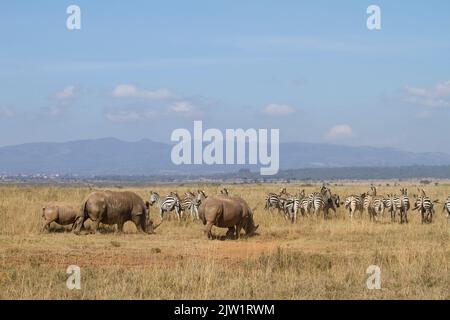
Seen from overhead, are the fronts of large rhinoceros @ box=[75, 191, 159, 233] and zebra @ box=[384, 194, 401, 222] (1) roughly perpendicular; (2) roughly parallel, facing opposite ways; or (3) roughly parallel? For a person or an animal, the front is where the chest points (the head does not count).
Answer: roughly perpendicular

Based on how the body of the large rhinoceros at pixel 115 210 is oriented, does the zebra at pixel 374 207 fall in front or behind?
in front

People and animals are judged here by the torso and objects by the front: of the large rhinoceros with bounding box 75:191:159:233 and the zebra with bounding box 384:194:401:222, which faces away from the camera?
the zebra

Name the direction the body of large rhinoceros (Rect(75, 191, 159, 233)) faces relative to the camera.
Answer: to the viewer's right

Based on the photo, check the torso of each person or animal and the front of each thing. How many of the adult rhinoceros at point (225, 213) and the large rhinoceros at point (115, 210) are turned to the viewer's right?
2

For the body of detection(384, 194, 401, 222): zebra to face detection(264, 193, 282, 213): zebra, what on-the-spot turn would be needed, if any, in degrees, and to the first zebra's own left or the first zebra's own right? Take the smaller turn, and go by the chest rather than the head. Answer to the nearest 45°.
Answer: approximately 90° to the first zebra's own left

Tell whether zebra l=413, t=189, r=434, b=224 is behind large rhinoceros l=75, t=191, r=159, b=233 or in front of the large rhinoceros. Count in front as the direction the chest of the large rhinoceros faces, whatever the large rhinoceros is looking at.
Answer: in front

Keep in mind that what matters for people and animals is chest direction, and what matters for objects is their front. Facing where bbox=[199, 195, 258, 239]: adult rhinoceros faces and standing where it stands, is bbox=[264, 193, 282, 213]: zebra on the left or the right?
on its left

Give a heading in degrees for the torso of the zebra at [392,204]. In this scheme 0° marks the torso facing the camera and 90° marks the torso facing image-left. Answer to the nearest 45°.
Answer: approximately 180°

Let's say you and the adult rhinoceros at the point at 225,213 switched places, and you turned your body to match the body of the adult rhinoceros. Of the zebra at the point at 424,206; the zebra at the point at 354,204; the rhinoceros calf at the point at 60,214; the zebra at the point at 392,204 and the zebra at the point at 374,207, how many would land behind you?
1

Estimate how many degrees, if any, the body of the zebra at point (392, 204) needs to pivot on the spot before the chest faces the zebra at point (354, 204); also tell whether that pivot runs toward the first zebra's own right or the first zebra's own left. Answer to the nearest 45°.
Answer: approximately 45° to the first zebra's own left

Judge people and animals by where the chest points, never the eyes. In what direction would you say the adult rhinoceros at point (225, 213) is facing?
to the viewer's right

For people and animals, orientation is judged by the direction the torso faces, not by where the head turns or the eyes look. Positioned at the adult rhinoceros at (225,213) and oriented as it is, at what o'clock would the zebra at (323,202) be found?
The zebra is roughly at 10 o'clock from the adult rhinoceros.
